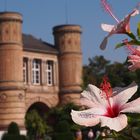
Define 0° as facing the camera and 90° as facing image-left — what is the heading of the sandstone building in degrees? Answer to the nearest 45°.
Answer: approximately 315°

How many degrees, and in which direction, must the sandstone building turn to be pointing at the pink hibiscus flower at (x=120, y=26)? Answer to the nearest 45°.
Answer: approximately 45° to its right

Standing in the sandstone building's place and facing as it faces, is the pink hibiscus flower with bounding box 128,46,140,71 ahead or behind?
ahead

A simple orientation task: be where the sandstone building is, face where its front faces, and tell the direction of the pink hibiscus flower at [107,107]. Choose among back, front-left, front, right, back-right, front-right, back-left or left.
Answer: front-right
